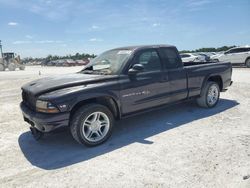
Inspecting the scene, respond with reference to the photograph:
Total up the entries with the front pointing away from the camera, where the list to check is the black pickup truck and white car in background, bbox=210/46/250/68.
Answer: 0

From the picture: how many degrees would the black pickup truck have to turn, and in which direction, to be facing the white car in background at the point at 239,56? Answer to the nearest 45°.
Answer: approximately 180°

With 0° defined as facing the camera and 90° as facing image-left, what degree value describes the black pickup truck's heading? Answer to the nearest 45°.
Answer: approximately 45°

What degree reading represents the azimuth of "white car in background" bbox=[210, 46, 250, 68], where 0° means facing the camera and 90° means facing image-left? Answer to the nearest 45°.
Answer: approximately 90°
